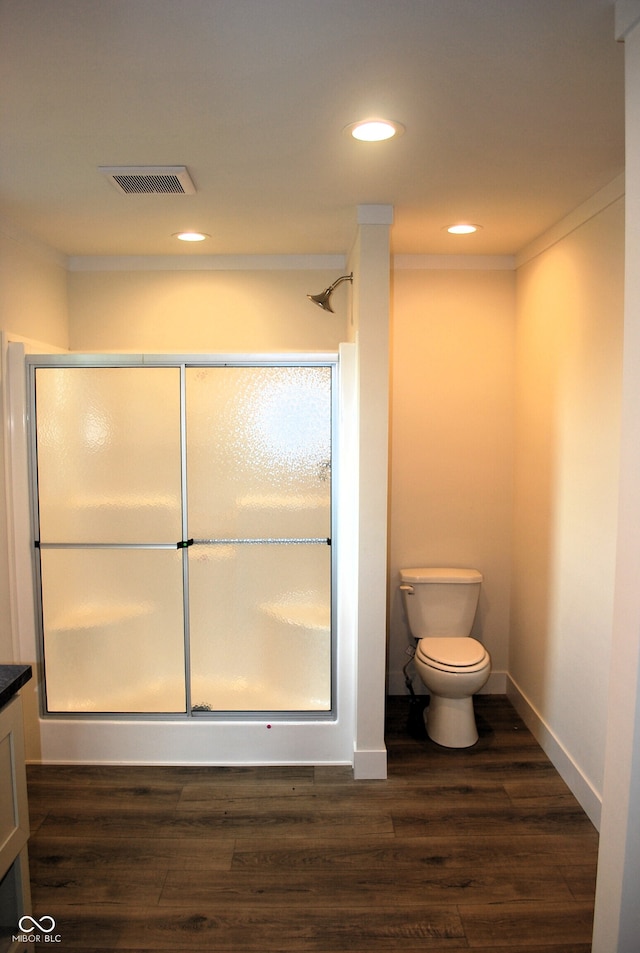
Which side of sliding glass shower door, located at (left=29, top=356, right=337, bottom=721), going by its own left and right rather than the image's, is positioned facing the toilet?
left

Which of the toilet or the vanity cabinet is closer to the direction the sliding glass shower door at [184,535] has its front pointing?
the vanity cabinet

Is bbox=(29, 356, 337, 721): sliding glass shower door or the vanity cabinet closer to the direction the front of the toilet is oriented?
the vanity cabinet

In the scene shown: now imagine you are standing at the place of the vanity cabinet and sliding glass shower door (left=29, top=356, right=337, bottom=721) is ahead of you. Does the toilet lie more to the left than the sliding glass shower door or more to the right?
right

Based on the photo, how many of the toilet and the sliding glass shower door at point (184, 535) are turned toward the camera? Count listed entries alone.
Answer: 2

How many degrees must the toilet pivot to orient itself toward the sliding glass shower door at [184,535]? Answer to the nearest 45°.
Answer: approximately 90° to its right

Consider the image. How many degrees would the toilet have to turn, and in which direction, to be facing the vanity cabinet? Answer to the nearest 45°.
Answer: approximately 45° to its right

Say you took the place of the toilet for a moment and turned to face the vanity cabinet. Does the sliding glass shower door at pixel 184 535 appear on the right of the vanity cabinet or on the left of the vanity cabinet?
right

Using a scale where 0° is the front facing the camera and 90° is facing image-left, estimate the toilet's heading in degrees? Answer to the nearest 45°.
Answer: approximately 0°
